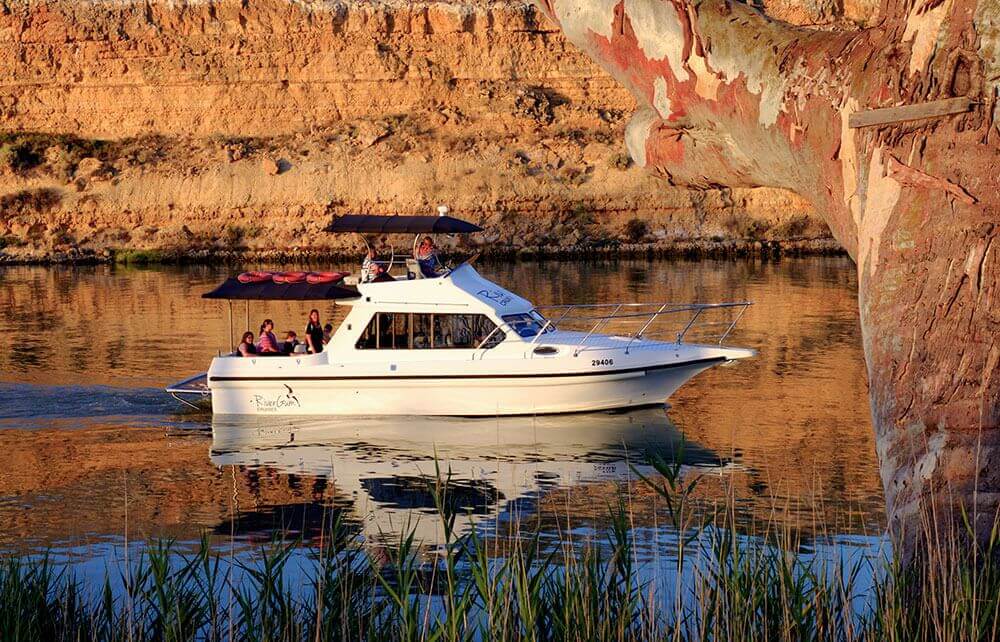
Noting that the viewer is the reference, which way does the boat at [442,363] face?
facing to the right of the viewer

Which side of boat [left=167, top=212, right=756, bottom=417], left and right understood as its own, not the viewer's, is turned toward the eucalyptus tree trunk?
right
